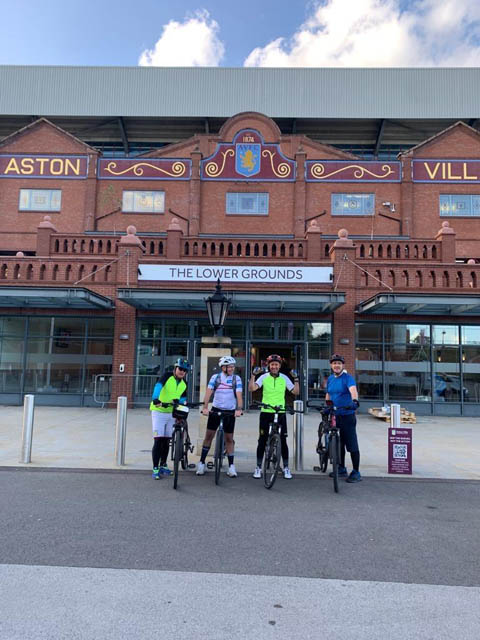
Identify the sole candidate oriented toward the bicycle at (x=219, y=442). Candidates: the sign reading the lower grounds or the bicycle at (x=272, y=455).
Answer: the sign reading the lower grounds

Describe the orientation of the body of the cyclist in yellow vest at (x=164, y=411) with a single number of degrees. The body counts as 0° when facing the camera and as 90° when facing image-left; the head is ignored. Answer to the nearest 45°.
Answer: approximately 315°

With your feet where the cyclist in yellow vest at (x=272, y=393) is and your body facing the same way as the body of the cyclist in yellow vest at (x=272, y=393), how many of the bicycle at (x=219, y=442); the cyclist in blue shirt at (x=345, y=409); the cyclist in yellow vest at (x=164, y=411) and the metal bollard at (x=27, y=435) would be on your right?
3

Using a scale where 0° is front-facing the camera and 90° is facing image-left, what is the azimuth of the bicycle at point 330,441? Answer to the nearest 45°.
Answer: approximately 0°

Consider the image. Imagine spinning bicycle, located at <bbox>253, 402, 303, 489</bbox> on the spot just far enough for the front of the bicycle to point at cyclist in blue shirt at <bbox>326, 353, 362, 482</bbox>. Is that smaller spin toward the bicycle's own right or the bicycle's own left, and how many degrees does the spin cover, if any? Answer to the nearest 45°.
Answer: approximately 135° to the bicycle's own left

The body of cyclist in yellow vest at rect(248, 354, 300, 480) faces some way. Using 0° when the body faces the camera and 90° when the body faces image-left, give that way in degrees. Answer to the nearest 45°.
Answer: approximately 0°

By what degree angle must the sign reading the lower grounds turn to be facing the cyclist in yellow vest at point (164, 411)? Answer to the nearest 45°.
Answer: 0° — it already faces them

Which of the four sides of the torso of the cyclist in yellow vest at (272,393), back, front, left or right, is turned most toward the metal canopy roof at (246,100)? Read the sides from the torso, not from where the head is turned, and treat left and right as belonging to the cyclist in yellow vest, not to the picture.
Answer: back

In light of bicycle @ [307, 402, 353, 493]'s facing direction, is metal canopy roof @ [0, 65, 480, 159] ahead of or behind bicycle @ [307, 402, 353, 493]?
behind

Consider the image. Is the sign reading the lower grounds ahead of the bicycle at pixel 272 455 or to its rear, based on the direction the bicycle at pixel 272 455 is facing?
to the rear
